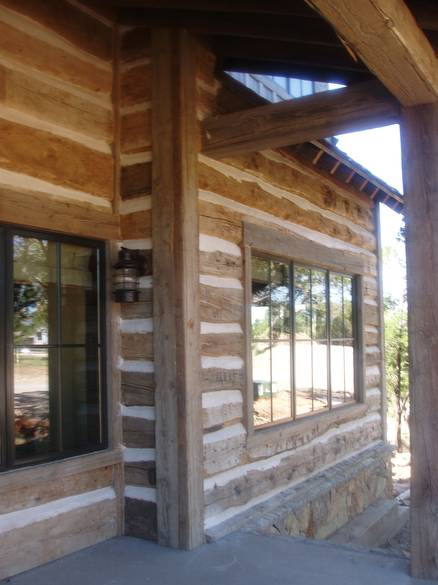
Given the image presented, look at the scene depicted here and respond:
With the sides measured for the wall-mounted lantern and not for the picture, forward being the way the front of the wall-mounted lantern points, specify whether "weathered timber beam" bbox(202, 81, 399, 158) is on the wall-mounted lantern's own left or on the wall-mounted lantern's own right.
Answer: on the wall-mounted lantern's own left

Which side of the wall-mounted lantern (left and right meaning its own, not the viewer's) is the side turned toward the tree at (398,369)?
back

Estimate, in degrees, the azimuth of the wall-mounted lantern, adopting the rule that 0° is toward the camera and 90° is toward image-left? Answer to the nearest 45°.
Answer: approximately 45°

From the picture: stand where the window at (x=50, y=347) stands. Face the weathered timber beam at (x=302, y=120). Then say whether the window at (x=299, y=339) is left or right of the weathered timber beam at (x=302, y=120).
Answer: left

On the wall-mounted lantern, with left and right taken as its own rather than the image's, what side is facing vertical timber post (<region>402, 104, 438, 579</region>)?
left

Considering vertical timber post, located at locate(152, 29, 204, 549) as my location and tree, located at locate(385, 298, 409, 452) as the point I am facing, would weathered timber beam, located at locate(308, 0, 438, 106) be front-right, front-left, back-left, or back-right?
back-right

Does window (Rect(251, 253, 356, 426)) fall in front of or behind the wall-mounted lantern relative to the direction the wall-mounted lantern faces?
behind
